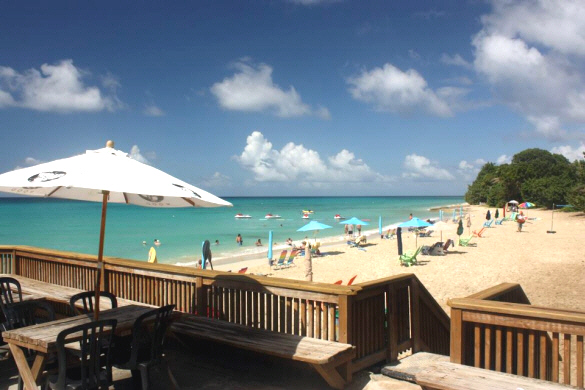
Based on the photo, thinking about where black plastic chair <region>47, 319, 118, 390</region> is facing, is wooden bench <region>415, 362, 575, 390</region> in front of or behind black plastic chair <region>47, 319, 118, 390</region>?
behind

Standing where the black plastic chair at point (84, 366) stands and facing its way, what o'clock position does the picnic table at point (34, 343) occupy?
The picnic table is roughly at 12 o'clock from the black plastic chair.

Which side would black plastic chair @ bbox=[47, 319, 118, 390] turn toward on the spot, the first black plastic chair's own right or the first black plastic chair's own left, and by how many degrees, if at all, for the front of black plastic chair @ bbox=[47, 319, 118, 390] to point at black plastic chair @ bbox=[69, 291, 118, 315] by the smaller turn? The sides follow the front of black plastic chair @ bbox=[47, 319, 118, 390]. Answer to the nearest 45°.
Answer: approximately 45° to the first black plastic chair's own right

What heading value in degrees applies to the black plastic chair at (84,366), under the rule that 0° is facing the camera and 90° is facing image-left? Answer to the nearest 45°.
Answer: approximately 135°

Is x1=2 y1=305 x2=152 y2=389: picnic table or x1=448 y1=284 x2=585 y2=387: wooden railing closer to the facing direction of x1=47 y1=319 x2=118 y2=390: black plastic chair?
the picnic table

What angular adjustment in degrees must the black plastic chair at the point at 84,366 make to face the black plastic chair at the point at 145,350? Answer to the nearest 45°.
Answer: approximately 90° to its right

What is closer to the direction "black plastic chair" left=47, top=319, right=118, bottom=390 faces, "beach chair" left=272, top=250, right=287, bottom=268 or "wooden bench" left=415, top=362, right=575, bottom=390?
the beach chair

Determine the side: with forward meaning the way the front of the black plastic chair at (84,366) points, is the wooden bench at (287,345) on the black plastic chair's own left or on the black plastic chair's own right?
on the black plastic chair's own right

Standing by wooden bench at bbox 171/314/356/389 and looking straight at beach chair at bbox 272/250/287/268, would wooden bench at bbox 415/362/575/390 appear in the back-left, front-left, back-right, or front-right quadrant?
back-right

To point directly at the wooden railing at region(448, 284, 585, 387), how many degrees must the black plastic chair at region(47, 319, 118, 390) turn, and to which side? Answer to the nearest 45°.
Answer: approximately 135° to its right
